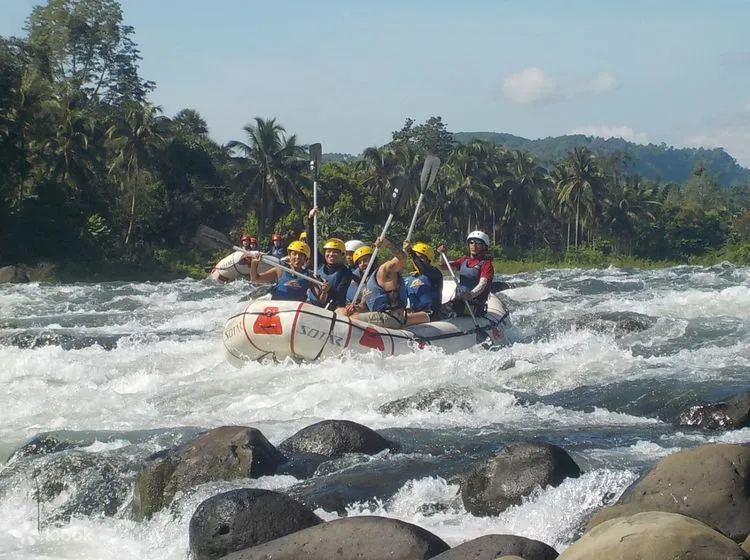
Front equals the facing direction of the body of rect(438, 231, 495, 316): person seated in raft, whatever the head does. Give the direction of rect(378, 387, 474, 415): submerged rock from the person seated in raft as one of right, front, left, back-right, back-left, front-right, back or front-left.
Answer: front-left

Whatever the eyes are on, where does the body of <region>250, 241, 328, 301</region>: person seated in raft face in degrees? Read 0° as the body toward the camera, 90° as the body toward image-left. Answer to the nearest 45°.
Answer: approximately 0°

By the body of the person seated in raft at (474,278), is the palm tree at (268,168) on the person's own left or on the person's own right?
on the person's own right

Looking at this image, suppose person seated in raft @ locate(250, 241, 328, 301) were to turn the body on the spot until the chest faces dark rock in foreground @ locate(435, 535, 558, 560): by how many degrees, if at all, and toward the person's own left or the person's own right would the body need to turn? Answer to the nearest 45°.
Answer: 0° — they already face it

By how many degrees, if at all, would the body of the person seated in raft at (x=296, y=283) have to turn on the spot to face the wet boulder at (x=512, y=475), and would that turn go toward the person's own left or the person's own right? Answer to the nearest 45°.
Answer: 0° — they already face it
